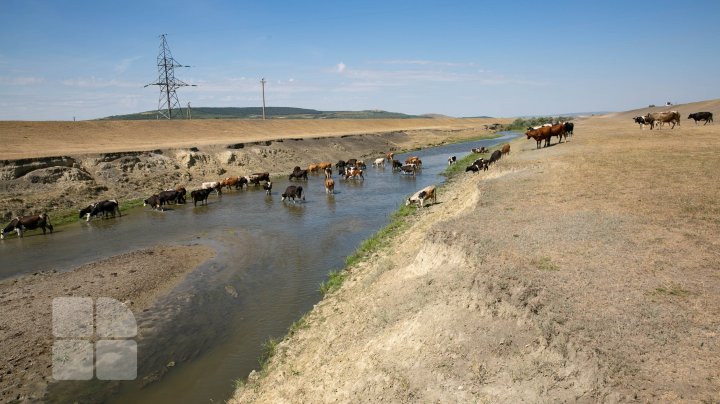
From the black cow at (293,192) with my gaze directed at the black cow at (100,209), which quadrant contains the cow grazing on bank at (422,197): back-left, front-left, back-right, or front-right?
back-left

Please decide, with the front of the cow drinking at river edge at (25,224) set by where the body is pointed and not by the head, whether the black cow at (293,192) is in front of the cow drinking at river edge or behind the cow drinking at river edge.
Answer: behind

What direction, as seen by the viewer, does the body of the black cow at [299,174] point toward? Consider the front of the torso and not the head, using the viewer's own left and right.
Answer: facing to the left of the viewer

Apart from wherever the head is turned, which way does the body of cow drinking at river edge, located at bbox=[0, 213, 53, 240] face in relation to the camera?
to the viewer's left
